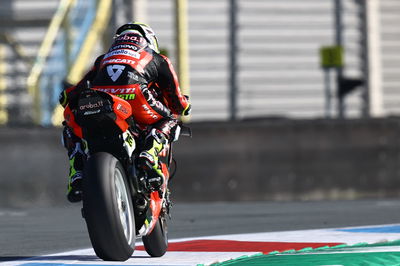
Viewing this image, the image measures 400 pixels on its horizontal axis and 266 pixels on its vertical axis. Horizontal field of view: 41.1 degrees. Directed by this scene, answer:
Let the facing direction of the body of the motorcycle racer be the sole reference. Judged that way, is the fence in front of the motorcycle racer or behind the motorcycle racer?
in front

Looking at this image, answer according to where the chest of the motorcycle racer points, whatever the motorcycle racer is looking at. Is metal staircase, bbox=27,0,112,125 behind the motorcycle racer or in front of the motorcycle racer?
in front

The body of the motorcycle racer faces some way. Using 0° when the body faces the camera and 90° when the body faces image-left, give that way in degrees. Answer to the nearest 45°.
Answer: approximately 180°
